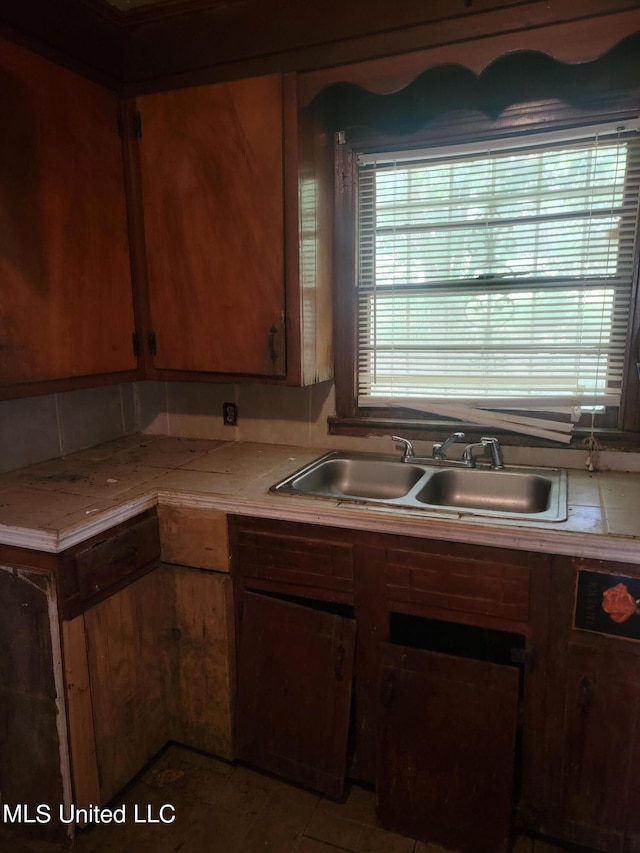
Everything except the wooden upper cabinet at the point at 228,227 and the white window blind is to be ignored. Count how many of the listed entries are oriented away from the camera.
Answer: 0

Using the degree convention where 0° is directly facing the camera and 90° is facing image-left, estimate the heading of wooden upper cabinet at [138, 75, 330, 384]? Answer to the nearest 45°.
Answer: approximately 45°

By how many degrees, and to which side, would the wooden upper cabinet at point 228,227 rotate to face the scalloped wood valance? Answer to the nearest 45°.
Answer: approximately 135° to its left

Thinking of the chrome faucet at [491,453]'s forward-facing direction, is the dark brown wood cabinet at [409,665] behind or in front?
in front
